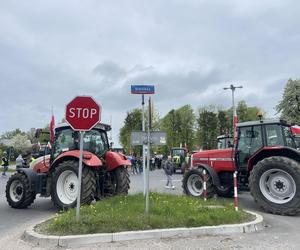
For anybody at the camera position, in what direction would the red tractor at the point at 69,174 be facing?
facing away from the viewer and to the left of the viewer

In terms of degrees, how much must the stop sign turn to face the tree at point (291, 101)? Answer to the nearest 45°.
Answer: approximately 135° to its left

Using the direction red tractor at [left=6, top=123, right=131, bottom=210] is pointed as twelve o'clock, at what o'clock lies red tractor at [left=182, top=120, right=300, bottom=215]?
red tractor at [left=182, top=120, right=300, bottom=215] is roughly at 5 o'clock from red tractor at [left=6, top=123, right=131, bottom=210].

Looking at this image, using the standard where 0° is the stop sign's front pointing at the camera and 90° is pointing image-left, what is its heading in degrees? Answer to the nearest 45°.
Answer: approximately 0°

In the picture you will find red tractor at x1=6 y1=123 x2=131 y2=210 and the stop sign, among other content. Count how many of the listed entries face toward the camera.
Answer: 1
